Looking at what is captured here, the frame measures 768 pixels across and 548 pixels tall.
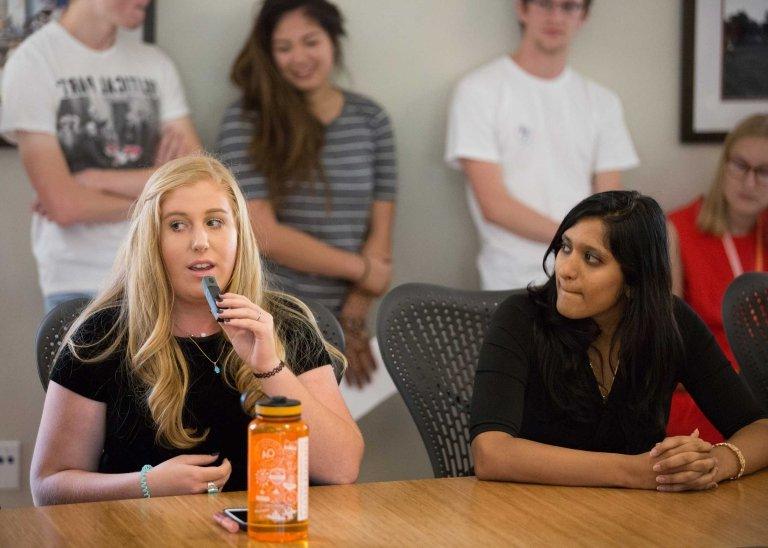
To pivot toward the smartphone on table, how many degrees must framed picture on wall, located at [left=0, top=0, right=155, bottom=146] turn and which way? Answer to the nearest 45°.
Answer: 0° — it already faces it

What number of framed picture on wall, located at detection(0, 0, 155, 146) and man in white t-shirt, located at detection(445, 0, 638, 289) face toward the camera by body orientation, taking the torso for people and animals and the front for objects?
2

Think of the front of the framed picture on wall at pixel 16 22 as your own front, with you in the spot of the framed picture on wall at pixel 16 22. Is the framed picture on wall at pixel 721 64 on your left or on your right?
on your left

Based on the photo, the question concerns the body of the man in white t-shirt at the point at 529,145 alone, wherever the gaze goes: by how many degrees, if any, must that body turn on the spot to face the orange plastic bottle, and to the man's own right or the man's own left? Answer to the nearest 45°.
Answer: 0° — they already face it

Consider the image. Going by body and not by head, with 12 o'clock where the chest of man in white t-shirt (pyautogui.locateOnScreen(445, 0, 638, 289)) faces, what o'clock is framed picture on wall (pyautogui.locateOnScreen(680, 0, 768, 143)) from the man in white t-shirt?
The framed picture on wall is roughly at 8 o'clock from the man in white t-shirt.

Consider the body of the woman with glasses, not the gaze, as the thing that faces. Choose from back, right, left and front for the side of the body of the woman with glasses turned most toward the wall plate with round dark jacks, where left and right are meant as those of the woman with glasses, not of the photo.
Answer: right

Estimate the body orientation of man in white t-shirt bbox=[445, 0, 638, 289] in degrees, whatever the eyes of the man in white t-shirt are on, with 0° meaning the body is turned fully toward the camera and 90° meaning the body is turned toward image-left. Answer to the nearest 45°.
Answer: approximately 0°
